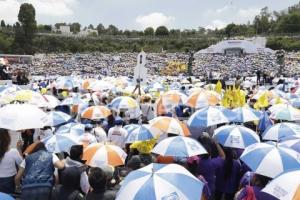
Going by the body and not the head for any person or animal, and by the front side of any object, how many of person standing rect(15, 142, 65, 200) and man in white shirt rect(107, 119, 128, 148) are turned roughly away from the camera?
2

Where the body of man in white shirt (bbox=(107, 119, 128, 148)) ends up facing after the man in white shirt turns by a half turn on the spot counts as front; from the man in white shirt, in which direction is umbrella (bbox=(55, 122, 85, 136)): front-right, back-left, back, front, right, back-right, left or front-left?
right

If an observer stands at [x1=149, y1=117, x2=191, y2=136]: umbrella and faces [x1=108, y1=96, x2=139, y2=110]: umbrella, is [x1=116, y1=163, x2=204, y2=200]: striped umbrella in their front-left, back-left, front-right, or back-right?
back-left

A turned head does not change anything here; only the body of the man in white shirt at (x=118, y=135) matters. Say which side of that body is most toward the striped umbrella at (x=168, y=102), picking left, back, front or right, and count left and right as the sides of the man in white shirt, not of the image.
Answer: front

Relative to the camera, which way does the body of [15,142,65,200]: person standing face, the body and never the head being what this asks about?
away from the camera

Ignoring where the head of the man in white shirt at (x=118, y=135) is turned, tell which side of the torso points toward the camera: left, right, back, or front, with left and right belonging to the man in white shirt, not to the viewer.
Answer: back

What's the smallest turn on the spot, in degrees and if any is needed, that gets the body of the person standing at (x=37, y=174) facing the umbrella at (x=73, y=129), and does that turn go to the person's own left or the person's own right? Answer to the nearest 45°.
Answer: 0° — they already face it

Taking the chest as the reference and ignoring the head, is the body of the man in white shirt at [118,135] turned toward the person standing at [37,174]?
no

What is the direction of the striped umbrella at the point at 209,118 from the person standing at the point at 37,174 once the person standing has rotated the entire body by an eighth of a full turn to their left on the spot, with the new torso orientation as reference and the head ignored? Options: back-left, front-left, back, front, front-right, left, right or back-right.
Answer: right

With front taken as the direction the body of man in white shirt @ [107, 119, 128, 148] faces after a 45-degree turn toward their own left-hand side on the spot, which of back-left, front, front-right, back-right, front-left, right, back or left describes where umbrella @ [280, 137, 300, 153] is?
back

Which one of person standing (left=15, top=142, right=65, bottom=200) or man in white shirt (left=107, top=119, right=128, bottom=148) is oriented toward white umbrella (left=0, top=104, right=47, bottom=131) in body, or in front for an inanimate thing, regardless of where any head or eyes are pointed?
the person standing

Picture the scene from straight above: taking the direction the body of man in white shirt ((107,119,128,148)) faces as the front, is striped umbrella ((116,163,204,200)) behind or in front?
behind

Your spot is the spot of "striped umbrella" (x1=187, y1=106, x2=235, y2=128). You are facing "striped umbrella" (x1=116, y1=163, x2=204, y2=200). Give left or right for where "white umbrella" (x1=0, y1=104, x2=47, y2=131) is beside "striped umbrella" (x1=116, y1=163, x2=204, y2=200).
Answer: right

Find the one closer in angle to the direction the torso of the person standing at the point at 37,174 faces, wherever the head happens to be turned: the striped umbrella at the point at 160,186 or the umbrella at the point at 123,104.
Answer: the umbrella

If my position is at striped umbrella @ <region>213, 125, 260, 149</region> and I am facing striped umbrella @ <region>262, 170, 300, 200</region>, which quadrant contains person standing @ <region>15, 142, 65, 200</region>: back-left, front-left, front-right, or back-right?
front-right

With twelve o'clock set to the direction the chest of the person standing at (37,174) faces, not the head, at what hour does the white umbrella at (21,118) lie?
The white umbrella is roughly at 12 o'clock from the person standing.

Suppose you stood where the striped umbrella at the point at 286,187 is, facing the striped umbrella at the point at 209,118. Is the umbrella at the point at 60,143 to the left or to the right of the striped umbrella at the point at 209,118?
left

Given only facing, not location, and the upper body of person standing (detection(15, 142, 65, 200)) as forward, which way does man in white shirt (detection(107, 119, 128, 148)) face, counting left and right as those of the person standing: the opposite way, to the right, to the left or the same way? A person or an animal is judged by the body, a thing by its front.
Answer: the same way

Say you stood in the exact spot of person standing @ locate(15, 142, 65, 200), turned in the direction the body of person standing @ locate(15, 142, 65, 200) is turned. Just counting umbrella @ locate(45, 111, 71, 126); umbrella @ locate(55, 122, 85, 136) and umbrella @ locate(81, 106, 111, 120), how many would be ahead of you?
3

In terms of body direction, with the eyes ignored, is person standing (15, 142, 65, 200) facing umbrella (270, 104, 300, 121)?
no

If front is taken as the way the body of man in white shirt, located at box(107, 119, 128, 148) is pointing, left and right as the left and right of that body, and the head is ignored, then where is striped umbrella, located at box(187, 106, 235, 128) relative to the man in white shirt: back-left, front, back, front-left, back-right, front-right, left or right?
right

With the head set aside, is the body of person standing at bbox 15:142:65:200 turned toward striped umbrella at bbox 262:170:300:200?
no
